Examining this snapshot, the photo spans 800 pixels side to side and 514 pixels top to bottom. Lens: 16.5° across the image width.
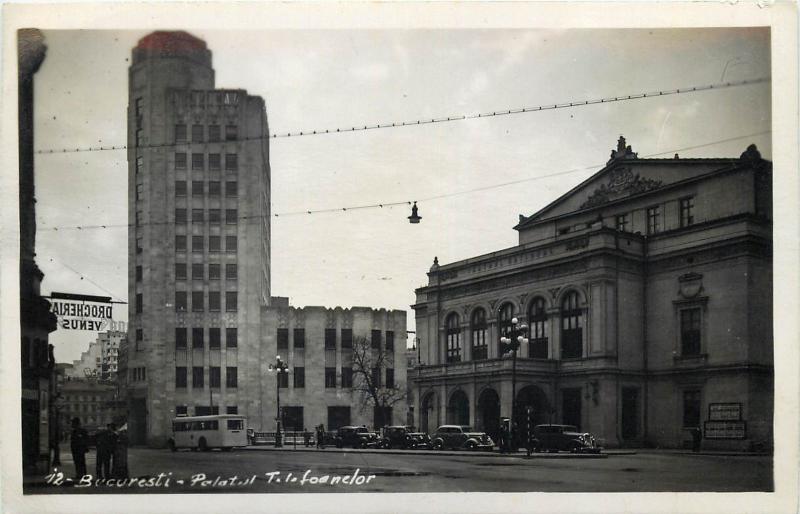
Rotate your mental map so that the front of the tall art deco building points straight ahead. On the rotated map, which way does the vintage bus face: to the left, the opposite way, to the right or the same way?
to the right

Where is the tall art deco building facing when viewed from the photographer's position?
facing the viewer and to the left of the viewer

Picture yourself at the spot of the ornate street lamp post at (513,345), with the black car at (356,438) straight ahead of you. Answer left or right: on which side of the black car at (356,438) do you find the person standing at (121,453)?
left

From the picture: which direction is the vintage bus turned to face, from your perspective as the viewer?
facing away from the viewer and to the left of the viewer

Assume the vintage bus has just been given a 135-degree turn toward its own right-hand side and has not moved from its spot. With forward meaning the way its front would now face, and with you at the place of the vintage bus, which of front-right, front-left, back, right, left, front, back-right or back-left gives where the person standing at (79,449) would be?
right

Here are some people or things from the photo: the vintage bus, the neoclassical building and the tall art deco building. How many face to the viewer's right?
0

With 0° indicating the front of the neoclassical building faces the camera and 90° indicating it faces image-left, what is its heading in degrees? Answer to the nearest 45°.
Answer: approximately 45°

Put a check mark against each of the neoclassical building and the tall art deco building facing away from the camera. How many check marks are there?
0
